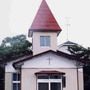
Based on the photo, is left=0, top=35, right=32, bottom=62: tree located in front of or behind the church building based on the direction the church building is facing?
behind

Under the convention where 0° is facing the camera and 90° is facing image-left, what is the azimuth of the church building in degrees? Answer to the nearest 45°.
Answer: approximately 0°

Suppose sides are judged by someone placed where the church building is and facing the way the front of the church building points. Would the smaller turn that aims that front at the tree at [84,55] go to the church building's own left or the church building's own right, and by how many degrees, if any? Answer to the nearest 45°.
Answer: approximately 135° to the church building's own left
